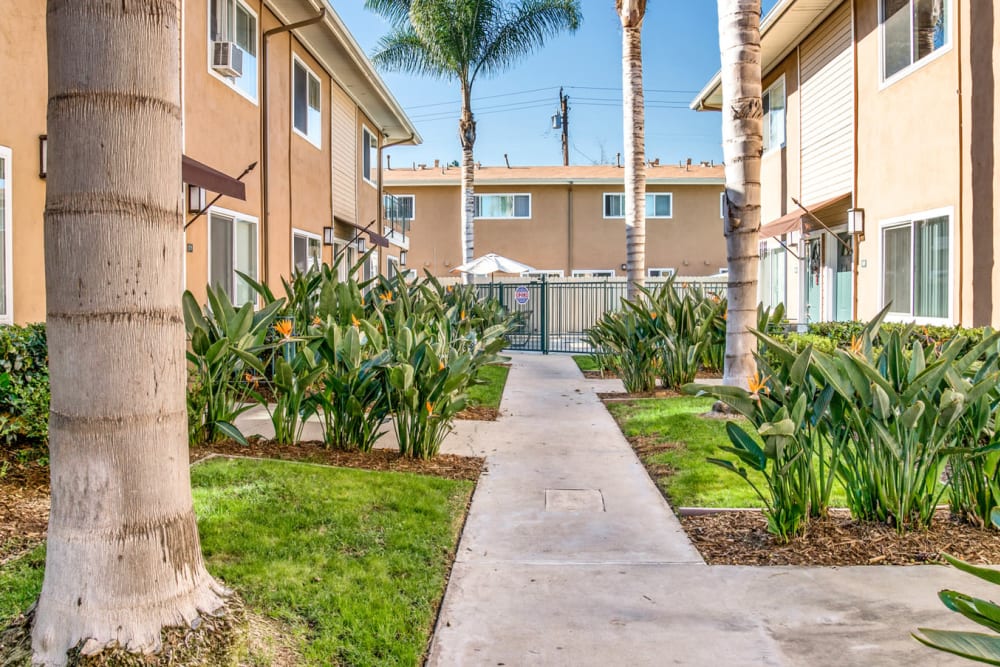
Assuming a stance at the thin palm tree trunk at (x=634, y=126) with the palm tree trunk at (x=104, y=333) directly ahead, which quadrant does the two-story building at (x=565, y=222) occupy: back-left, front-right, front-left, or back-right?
back-right

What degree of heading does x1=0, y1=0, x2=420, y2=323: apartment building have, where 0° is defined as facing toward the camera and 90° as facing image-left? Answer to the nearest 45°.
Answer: approximately 315°

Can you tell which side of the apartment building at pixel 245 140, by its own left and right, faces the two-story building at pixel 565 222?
left

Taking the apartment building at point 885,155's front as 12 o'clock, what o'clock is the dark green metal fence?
The dark green metal fence is roughly at 3 o'clock from the apartment building.

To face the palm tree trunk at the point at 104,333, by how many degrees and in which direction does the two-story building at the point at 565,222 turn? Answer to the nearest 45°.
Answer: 0° — it already faces it

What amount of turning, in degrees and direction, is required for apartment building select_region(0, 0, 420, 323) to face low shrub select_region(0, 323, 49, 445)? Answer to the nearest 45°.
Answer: approximately 45° to its right

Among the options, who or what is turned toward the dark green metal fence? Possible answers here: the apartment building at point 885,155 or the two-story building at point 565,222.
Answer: the two-story building

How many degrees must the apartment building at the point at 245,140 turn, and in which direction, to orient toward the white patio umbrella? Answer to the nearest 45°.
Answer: approximately 90° to its left

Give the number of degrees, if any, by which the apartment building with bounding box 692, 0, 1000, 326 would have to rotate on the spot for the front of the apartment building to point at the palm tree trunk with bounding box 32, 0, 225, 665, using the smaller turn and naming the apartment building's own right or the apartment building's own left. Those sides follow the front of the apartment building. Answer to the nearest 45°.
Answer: approximately 45° to the apartment building's own left

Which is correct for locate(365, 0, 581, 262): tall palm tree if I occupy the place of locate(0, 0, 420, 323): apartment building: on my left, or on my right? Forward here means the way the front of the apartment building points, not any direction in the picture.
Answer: on my left

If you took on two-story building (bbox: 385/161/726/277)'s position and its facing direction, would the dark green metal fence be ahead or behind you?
ahead
